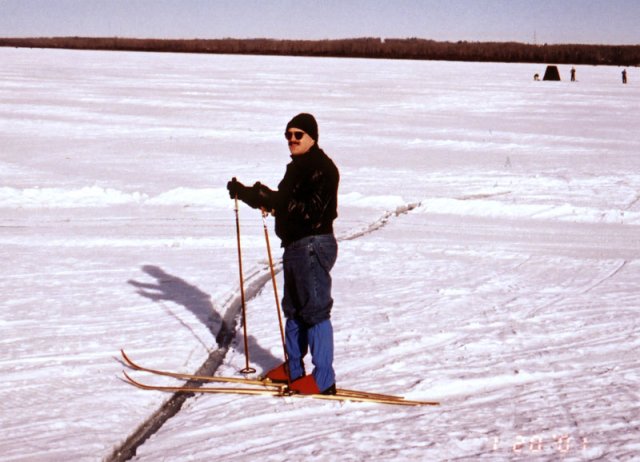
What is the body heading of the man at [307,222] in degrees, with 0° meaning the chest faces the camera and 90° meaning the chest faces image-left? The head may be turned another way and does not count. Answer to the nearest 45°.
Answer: approximately 90°
